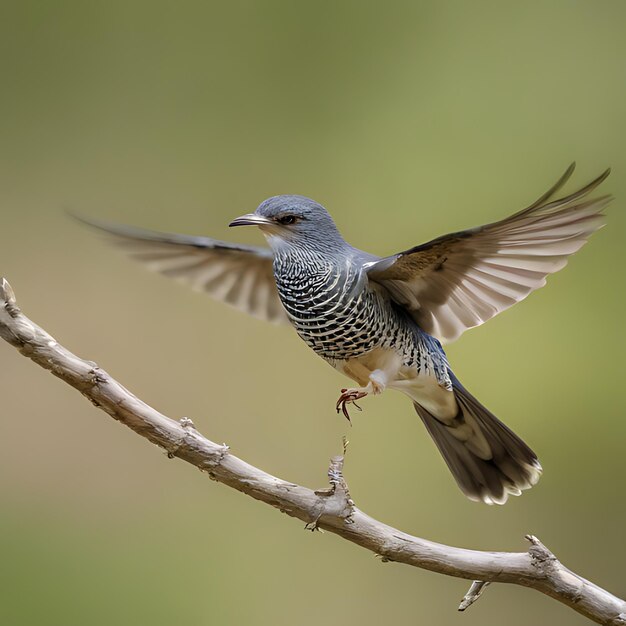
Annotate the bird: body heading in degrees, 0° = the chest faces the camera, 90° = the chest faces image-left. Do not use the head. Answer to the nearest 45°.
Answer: approximately 45°
